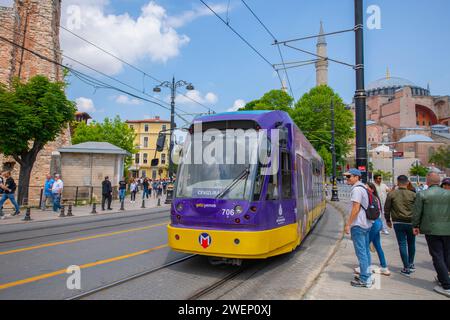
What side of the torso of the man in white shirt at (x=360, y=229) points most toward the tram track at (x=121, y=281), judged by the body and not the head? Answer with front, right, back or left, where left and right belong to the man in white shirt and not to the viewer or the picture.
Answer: front

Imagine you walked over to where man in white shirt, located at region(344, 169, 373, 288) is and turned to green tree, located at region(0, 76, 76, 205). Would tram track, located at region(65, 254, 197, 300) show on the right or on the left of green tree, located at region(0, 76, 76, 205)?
left

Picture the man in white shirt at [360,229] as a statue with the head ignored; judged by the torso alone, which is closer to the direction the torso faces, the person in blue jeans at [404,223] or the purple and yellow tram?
the purple and yellow tram

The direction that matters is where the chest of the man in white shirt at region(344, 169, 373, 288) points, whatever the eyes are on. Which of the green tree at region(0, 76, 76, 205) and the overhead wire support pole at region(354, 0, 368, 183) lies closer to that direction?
the green tree

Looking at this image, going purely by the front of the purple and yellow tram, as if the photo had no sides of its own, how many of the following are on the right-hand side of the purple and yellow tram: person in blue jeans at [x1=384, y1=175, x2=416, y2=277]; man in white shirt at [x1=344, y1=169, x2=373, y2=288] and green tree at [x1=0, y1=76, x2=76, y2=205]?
1

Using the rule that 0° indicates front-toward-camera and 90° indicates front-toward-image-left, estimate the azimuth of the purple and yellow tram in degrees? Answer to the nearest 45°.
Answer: approximately 45°

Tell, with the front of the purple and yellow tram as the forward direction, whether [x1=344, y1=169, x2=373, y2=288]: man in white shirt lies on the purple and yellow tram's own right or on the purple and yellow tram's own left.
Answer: on the purple and yellow tram's own left

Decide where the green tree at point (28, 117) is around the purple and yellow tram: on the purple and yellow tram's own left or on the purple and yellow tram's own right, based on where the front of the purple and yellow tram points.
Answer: on the purple and yellow tram's own right

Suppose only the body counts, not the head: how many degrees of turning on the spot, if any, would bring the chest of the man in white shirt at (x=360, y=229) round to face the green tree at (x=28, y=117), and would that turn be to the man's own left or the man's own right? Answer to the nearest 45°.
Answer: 0° — they already face it

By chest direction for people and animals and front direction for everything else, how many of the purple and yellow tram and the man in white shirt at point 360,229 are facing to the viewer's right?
0

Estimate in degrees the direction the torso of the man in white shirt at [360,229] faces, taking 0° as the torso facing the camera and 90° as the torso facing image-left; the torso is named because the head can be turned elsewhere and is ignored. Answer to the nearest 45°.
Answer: approximately 90°

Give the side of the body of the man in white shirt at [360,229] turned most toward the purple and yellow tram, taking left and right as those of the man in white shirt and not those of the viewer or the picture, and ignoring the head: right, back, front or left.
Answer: front

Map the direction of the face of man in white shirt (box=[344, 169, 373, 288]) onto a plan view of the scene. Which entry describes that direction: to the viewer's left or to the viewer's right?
to the viewer's left

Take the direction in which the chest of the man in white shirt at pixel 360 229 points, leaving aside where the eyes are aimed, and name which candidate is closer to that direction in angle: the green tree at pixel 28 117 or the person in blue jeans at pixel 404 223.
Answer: the green tree
